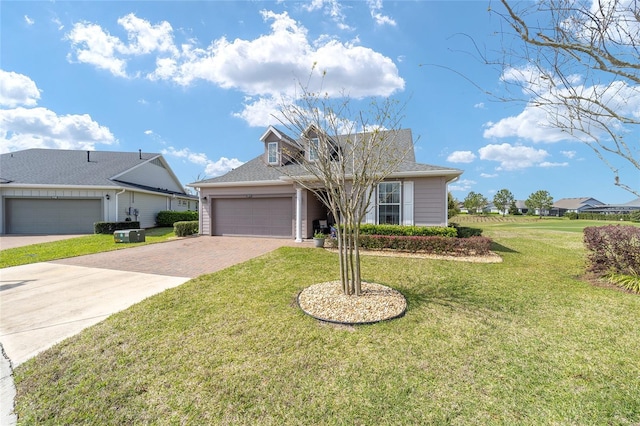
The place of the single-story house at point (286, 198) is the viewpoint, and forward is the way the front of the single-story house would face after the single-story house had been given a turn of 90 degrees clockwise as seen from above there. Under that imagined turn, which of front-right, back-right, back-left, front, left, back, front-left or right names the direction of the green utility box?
front

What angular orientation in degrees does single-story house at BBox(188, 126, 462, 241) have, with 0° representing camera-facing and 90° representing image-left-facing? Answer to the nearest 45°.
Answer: approximately 0°

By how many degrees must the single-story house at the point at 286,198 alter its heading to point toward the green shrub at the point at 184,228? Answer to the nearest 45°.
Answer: approximately 90° to its right

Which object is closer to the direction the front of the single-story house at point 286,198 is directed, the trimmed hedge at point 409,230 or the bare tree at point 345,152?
the bare tree

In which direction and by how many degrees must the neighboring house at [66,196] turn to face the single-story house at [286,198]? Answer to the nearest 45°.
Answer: approximately 45° to its left

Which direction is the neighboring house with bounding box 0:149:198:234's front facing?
toward the camera

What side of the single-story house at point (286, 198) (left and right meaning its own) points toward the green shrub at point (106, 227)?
right

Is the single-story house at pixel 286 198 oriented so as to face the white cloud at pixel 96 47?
no

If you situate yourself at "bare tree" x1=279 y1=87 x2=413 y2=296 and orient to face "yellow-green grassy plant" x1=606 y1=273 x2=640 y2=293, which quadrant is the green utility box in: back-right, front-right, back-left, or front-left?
back-left

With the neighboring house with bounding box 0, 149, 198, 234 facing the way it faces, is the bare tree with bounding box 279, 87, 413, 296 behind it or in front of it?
in front

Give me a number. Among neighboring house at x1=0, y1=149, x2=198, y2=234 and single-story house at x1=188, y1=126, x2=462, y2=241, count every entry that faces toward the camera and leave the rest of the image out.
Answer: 2
